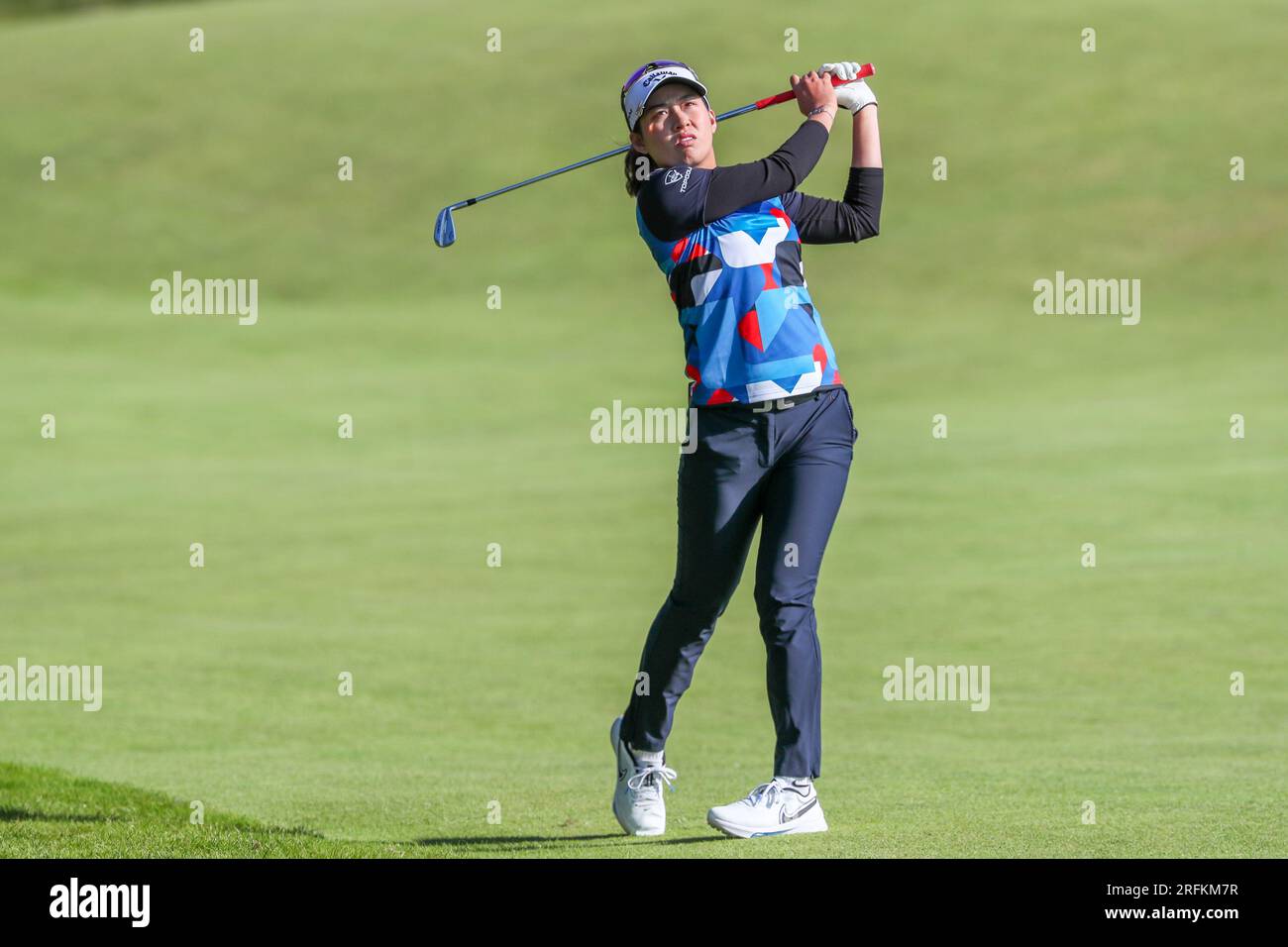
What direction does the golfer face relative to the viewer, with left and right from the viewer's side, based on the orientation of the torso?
facing the viewer
